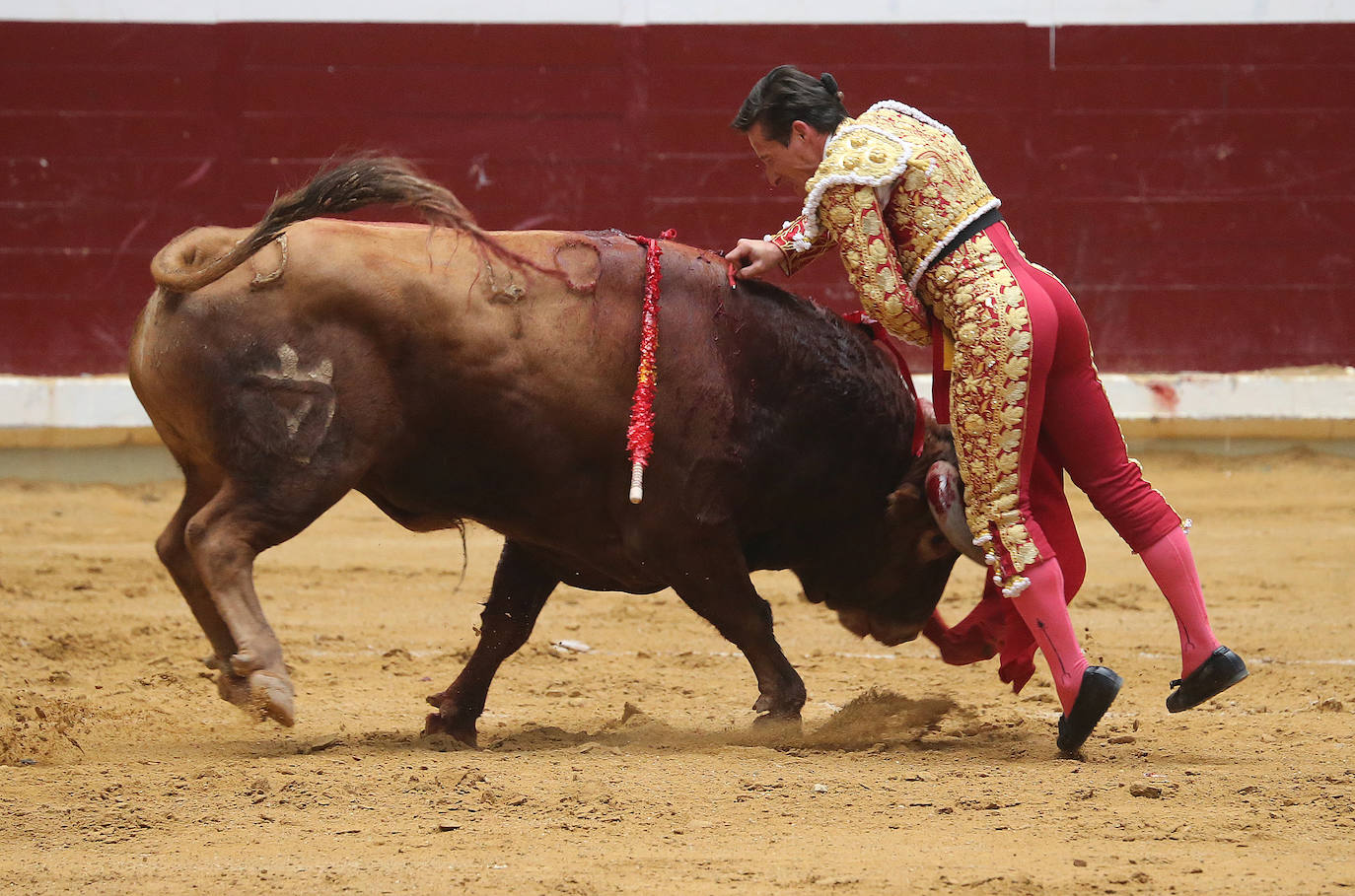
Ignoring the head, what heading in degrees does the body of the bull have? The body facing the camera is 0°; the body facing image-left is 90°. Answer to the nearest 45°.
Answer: approximately 270°
